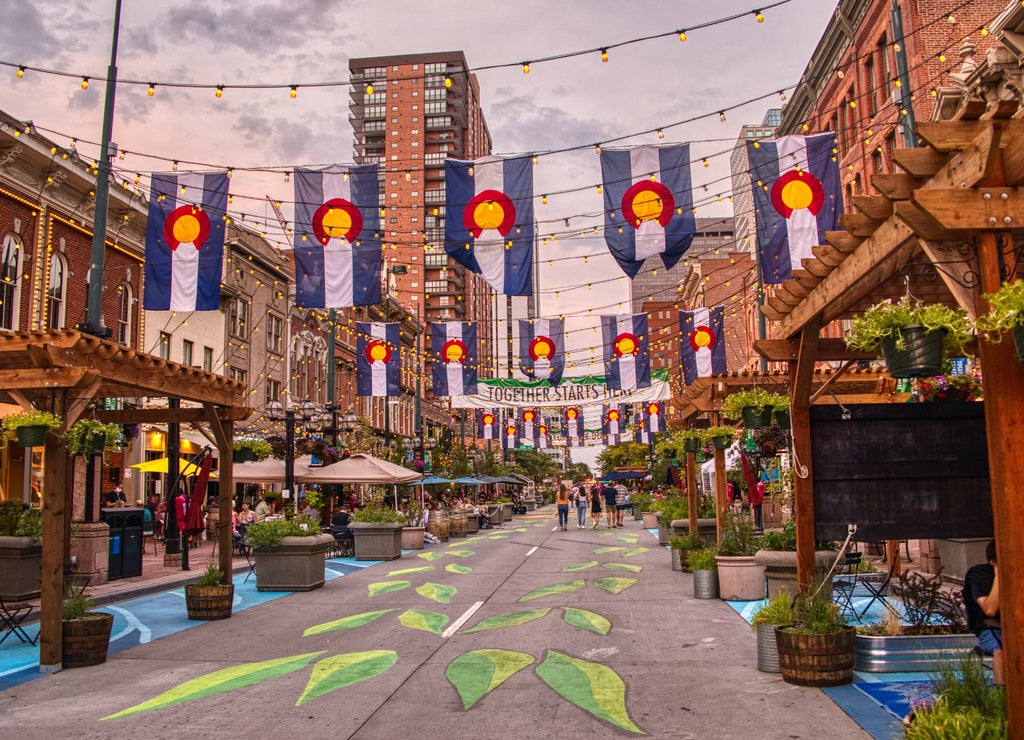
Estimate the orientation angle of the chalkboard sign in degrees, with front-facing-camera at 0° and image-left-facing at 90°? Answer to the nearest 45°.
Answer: approximately 0°

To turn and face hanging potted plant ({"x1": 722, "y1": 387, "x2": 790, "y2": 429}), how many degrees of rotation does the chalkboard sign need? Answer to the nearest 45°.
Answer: approximately 135° to its right

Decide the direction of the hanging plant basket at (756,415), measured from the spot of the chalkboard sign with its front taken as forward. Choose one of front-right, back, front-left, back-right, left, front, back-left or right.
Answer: back-right

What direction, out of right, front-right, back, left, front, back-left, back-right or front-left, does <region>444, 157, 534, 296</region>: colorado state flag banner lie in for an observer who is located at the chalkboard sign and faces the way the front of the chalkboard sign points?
back-right

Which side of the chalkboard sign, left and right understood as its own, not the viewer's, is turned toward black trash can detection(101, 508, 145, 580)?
right

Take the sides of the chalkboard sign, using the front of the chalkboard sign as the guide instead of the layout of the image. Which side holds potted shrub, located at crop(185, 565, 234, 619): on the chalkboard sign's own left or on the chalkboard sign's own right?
on the chalkboard sign's own right
